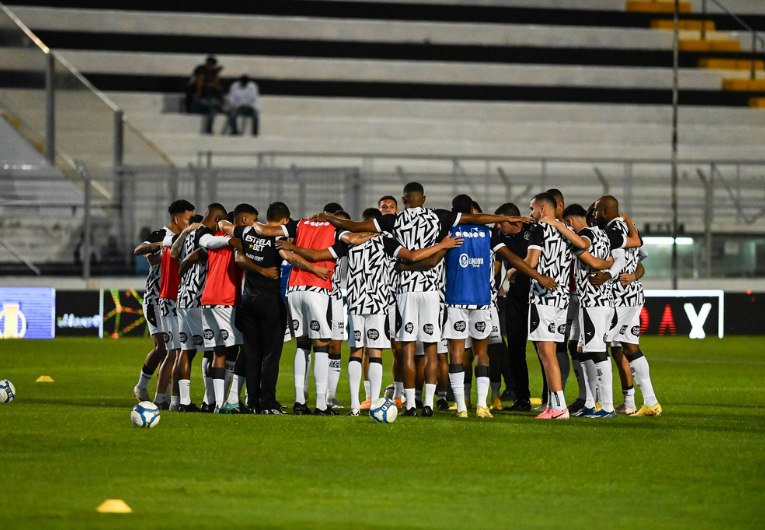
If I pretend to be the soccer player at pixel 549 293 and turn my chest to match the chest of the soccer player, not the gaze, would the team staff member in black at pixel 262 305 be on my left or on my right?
on my left

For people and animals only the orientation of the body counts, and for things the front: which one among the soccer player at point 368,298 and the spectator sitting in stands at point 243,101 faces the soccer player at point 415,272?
the spectator sitting in stands

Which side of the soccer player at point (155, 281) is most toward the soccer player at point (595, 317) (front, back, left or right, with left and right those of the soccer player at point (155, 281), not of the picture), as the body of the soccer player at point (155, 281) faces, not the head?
front

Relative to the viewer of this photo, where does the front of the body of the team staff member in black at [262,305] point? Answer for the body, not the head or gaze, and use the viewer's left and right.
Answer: facing away from the viewer and to the right of the viewer

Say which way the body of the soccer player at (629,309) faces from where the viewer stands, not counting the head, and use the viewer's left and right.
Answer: facing to the left of the viewer

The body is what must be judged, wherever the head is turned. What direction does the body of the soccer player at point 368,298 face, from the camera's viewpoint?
away from the camera

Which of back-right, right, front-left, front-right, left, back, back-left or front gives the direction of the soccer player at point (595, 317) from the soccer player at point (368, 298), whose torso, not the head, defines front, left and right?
right

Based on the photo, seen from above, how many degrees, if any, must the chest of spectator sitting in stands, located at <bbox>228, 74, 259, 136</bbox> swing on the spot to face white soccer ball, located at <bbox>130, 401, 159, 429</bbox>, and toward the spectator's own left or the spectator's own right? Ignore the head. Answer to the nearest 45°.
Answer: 0° — they already face it

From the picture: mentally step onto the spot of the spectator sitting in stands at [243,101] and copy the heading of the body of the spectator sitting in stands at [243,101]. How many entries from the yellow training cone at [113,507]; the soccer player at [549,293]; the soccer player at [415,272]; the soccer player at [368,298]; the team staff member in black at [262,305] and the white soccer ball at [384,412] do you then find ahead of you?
6

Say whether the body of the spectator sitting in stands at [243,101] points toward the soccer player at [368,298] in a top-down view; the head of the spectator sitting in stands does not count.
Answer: yes

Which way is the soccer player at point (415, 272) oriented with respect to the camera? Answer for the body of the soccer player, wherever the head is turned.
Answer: away from the camera

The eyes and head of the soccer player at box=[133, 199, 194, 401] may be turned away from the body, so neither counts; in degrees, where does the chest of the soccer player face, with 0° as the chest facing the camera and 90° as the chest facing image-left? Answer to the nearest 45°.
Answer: approximately 270°

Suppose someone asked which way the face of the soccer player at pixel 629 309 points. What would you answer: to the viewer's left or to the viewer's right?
to the viewer's left

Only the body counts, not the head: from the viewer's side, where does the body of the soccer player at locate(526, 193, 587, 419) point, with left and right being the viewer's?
facing away from the viewer and to the left of the viewer

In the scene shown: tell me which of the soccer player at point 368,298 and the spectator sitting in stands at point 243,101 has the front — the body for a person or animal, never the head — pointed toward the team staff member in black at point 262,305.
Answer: the spectator sitting in stands

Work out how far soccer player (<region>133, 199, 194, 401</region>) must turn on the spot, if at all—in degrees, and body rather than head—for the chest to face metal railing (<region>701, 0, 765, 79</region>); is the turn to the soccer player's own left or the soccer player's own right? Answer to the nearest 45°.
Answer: approximately 45° to the soccer player's own left

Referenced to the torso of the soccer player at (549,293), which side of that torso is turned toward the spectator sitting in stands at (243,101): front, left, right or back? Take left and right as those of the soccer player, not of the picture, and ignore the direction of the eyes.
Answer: front

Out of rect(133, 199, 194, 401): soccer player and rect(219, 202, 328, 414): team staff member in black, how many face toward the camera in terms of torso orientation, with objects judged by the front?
0
